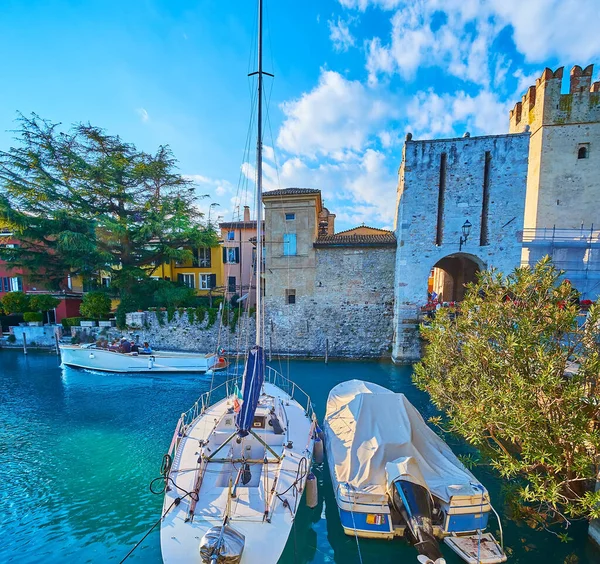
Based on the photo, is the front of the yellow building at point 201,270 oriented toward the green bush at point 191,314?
yes

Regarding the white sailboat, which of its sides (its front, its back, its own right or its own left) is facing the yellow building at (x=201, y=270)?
front

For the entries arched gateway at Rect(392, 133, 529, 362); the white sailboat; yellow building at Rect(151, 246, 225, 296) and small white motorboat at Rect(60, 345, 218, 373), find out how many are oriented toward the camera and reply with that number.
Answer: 2

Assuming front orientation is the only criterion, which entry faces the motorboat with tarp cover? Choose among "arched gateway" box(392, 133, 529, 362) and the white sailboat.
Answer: the arched gateway

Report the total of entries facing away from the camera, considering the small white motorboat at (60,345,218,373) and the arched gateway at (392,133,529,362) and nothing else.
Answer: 0

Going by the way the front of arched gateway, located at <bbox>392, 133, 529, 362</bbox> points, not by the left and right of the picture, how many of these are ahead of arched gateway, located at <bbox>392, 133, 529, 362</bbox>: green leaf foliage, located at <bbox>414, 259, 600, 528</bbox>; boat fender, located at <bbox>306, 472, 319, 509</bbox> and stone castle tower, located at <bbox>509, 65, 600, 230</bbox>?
2

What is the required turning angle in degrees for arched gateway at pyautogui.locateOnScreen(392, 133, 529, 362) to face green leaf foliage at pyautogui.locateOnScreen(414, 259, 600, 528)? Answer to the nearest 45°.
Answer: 0° — it already faces it

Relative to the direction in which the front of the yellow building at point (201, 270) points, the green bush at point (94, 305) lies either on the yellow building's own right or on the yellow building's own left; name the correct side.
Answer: on the yellow building's own right

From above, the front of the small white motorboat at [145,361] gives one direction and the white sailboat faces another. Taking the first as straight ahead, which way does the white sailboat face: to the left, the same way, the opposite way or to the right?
to the right

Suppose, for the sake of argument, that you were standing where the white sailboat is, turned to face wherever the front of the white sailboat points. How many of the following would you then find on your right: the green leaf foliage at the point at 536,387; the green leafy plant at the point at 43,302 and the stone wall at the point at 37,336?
1

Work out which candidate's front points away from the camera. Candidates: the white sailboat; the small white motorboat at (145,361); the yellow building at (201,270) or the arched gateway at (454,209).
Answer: the white sailboat

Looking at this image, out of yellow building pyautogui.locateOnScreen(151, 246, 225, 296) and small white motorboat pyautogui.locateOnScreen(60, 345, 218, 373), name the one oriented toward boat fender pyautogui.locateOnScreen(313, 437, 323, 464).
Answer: the yellow building

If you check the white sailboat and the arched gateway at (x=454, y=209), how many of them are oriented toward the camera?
1

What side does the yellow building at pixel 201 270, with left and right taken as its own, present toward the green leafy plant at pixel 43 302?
right

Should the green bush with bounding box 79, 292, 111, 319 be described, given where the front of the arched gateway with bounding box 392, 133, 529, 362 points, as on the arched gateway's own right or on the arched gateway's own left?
on the arched gateway's own right

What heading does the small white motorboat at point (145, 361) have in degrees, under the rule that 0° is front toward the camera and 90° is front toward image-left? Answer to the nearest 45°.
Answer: approximately 90°

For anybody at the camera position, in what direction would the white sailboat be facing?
facing away from the viewer

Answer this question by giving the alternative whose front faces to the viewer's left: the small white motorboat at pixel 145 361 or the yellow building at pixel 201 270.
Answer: the small white motorboat

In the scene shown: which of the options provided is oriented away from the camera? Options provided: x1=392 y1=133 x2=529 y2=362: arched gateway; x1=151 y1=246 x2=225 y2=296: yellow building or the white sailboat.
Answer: the white sailboat
